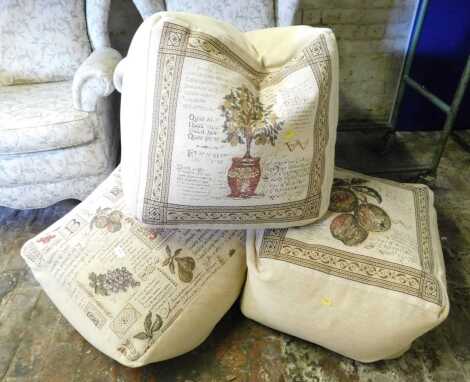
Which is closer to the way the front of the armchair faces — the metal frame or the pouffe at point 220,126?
the pouffe

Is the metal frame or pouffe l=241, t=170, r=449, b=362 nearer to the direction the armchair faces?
the pouffe

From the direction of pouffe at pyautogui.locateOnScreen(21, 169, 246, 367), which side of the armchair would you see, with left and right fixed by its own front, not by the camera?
front

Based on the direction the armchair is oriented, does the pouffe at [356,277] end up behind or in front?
in front

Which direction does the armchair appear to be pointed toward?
toward the camera

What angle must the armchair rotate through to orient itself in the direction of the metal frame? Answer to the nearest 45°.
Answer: approximately 90° to its left

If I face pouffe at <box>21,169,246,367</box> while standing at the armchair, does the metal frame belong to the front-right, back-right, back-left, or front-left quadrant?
front-left

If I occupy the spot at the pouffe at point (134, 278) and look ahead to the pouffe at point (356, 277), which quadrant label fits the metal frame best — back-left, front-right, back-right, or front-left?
front-left

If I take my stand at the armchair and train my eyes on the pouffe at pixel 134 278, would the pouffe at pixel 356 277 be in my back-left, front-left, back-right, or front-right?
front-left

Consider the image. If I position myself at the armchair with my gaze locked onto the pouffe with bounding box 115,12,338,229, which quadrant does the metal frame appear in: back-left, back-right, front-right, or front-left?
front-left
